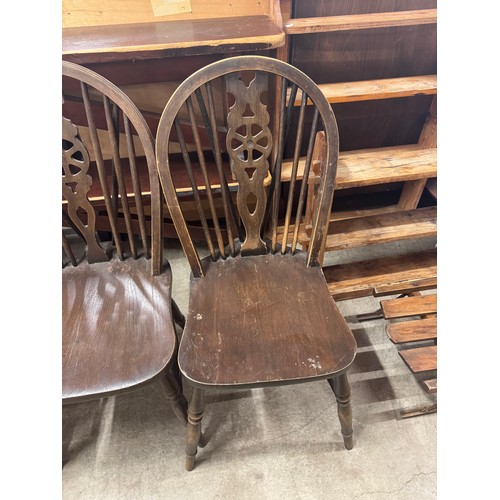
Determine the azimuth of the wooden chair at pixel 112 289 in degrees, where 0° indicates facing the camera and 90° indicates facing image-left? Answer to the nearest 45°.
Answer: approximately 0°

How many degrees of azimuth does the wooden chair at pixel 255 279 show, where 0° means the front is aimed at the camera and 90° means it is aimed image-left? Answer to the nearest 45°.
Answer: approximately 0°

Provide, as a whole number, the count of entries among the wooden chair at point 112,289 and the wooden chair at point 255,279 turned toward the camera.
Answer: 2
